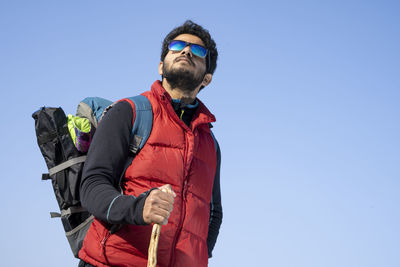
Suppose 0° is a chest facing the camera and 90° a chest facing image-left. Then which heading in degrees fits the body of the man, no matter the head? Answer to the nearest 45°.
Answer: approximately 315°
